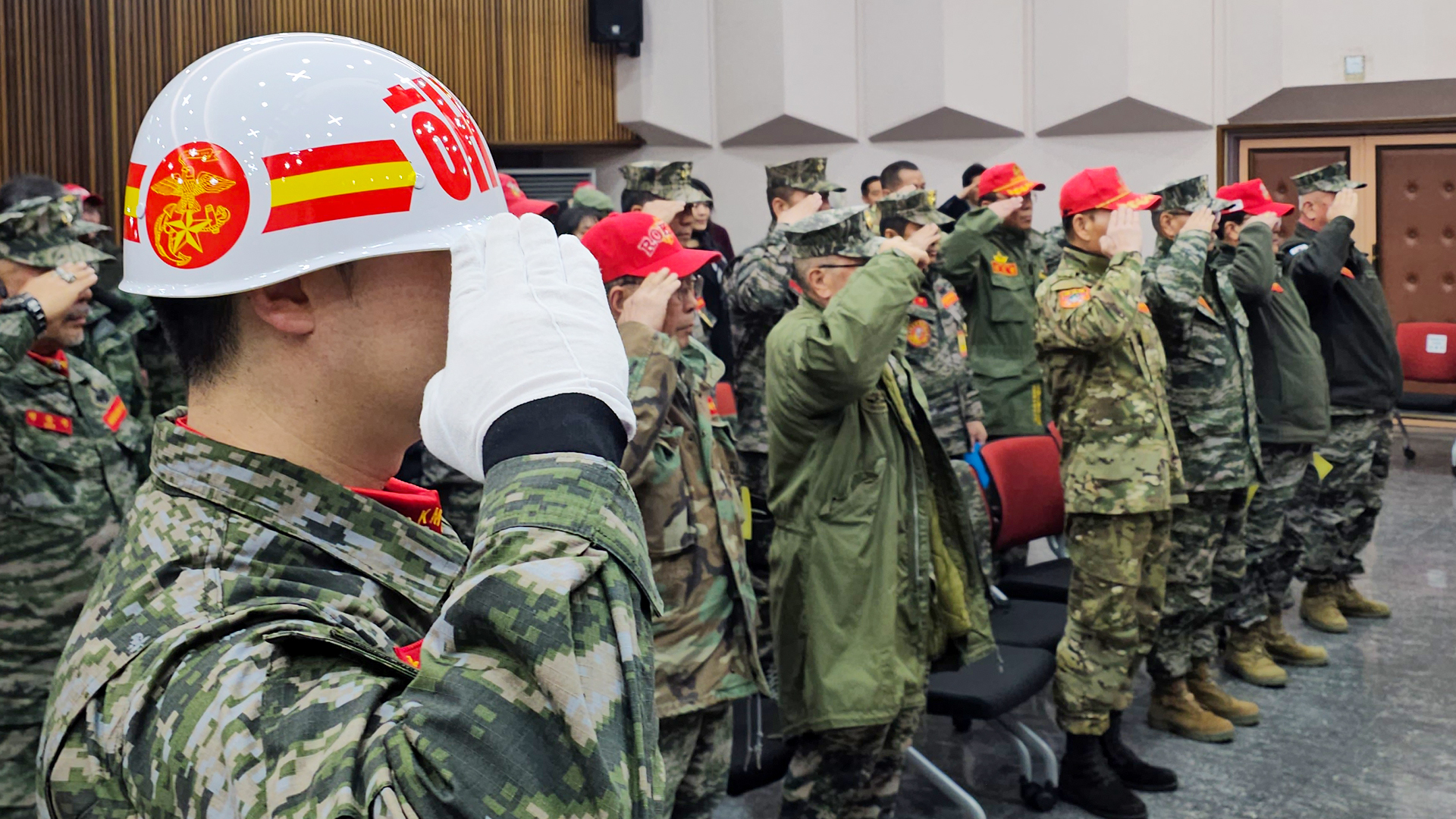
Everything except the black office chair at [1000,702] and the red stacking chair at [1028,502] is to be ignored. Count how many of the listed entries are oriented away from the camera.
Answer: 0

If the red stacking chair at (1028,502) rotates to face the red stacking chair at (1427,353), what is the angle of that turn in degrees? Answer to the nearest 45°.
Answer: approximately 90° to its left

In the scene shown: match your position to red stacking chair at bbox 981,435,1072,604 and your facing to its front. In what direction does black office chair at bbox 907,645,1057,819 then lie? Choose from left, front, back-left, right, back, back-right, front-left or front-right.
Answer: front-right

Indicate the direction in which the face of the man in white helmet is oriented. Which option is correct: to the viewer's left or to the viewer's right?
to the viewer's right

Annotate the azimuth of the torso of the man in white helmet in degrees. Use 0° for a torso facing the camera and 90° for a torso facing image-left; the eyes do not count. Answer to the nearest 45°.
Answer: approximately 270°

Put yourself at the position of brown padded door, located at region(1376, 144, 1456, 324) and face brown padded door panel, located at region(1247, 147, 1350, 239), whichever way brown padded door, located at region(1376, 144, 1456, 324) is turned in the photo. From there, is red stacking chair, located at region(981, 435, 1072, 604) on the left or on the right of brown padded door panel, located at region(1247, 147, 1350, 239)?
left

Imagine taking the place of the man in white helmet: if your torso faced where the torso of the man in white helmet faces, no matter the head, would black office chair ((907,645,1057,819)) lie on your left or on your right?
on your left

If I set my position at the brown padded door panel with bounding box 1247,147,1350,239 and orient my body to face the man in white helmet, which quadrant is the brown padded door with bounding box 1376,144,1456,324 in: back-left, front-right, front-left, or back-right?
back-left

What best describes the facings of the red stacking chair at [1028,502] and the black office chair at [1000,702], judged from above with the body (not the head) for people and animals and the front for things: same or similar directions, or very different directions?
same or similar directions

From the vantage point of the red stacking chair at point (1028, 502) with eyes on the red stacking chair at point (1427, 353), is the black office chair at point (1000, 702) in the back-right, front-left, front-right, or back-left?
back-right

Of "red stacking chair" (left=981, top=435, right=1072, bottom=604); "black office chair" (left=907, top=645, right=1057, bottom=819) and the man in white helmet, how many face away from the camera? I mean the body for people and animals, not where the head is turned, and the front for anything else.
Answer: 0

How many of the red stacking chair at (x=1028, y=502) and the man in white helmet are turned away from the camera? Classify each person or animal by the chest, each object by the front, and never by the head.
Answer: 0

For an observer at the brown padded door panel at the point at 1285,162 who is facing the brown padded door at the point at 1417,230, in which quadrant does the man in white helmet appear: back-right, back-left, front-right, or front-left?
back-right
